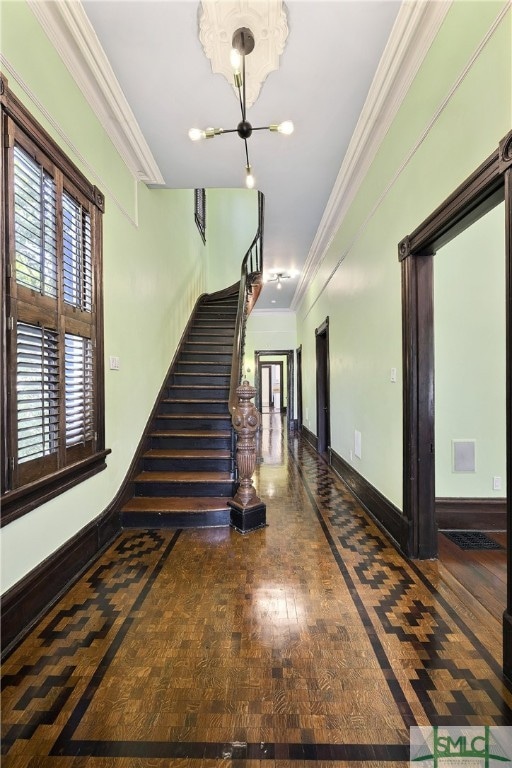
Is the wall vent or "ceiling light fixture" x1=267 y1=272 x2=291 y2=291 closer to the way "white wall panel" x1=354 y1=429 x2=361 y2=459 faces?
the ceiling light fixture

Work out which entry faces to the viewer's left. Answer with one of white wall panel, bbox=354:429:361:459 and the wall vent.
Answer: the white wall panel

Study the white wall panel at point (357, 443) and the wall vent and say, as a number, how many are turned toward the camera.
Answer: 1

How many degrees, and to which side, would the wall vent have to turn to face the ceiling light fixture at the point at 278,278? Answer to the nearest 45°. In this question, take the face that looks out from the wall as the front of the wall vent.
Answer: approximately 135° to its right

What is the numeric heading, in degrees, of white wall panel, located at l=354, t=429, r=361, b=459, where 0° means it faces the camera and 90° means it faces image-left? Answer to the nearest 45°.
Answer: approximately 90°

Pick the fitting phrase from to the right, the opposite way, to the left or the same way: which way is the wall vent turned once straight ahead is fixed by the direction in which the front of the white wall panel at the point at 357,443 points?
to the left

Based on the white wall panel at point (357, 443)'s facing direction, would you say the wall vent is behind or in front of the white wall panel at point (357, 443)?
behind

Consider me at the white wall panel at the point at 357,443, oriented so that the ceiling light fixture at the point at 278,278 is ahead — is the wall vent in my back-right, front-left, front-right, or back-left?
back-right

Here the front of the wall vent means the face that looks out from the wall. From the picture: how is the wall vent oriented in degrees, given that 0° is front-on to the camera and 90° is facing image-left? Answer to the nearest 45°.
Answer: approximately 0°

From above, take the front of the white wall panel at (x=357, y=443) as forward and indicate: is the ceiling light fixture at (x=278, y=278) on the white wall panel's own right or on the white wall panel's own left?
on the white wall panel's own right
